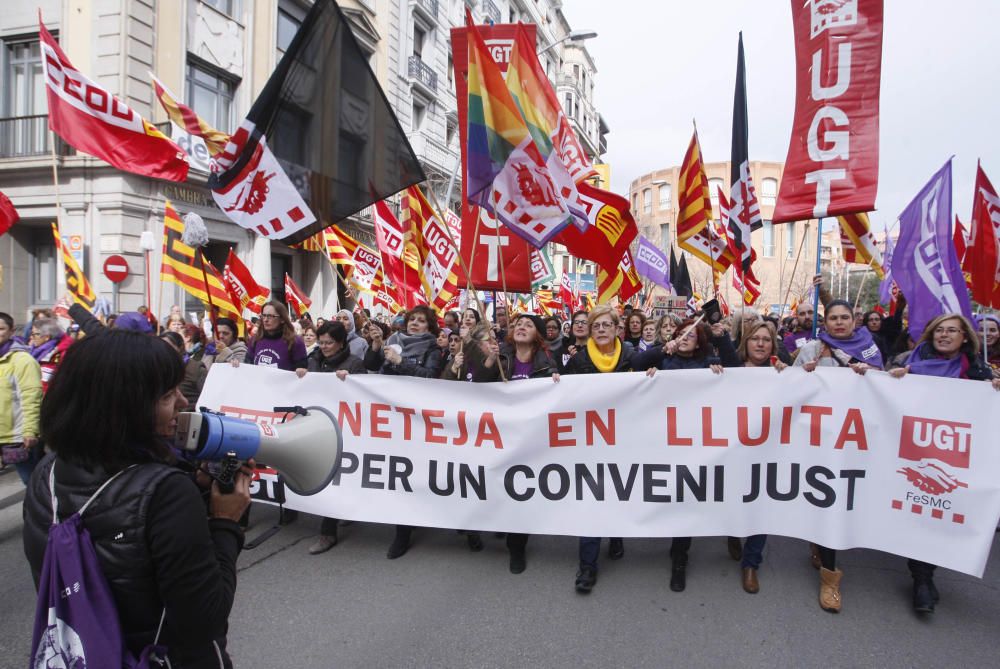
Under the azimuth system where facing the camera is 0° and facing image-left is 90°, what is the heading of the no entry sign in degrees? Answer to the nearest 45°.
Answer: approximately 0°

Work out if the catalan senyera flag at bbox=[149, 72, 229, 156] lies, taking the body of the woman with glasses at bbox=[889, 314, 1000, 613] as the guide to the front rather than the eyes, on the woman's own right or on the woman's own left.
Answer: on the woman's own right

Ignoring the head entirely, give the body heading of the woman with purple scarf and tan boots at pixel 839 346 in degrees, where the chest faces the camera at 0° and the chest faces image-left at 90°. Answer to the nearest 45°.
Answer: approximately 0°

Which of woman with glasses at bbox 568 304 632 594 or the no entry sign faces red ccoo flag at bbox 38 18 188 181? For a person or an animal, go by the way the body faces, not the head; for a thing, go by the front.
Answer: the no entry sign

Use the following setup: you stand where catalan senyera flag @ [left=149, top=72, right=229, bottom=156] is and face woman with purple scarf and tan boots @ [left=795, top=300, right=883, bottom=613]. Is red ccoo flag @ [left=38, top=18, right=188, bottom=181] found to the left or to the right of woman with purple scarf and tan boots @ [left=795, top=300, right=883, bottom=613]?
right

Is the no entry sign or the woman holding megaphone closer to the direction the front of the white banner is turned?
the woman holding megaphone
